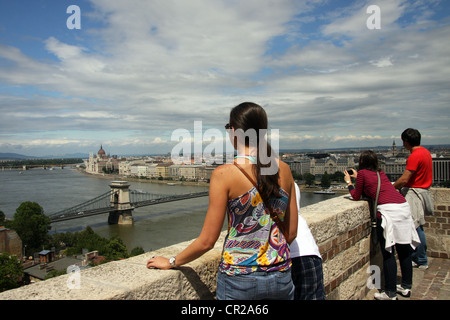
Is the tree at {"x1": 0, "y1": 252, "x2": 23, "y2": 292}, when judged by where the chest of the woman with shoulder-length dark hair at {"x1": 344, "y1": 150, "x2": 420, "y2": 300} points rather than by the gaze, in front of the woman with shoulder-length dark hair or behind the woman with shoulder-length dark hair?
in front

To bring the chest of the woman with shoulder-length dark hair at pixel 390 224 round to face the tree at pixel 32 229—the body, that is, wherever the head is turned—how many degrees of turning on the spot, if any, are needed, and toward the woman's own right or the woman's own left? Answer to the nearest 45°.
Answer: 0° — they already face it

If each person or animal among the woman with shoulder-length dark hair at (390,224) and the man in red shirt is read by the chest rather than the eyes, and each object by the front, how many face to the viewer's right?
0

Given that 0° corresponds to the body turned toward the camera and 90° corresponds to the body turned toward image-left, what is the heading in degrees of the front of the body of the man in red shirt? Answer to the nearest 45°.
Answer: approximately 135°

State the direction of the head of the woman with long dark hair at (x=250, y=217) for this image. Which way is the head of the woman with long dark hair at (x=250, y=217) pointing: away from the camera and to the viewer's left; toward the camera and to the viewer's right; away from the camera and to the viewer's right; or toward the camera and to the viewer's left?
away from the camera and to the viewer's left

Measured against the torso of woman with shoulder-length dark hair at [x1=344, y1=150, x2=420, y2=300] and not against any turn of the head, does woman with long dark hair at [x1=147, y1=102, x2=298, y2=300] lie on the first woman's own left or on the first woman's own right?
on the first woman's own left

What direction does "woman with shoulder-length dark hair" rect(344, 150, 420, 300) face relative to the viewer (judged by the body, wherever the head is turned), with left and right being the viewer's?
facing away from the viewer and to the left of the viewer

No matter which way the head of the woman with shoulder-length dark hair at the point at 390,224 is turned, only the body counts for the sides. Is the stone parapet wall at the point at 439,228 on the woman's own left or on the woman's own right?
on the woman's own right

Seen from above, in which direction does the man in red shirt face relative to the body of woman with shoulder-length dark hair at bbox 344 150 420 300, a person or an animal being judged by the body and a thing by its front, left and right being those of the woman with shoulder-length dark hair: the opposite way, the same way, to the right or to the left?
the same way

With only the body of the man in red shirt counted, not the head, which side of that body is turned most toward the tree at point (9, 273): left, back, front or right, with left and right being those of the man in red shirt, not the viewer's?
front
